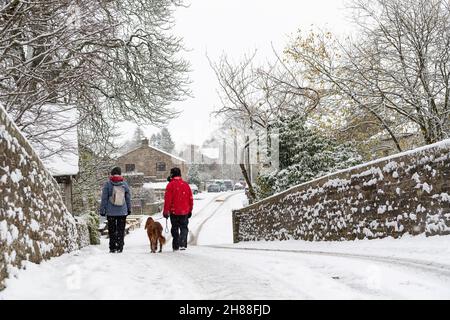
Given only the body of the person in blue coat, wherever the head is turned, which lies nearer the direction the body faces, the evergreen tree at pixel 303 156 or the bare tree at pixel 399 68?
the evergreen tree

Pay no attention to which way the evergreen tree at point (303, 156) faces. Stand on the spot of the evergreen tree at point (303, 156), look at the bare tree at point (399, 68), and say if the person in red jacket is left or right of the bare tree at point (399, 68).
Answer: right

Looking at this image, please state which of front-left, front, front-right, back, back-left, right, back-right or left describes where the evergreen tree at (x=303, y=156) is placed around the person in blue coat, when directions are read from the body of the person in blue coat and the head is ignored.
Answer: front-right

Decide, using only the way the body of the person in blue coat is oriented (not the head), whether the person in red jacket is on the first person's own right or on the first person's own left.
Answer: on the first person's own right

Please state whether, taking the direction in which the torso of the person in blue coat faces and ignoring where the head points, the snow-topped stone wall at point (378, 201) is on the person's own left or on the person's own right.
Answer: on the person's own right

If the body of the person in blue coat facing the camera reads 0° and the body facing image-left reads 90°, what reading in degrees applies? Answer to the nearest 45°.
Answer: approximately 180°
